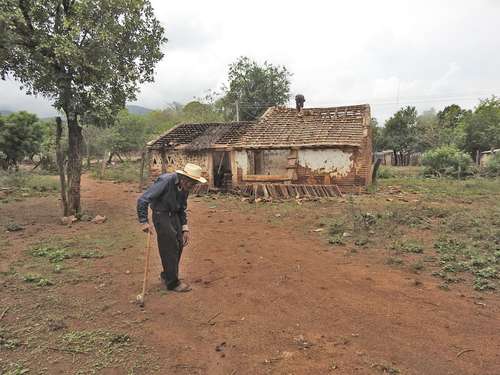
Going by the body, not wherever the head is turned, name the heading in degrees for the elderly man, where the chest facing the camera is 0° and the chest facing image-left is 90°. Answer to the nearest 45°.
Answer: approximately 315°

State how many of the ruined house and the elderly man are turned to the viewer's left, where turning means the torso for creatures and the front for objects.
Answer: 0

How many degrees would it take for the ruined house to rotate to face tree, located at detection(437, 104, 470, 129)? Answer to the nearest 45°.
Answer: approximately 135° to its left

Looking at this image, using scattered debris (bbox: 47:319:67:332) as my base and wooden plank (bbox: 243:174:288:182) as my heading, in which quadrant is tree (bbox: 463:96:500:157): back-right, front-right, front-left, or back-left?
front-right

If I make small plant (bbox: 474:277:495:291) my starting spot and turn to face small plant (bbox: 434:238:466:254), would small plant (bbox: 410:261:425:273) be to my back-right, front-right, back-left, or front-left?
front-left

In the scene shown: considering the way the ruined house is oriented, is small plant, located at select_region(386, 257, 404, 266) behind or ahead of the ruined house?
ahead

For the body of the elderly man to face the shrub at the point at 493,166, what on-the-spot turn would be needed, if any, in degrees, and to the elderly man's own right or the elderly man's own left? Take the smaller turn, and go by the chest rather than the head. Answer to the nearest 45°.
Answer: approximately 90° to the elderly man's own left

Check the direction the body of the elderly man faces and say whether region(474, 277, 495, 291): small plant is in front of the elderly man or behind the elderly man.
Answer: in front

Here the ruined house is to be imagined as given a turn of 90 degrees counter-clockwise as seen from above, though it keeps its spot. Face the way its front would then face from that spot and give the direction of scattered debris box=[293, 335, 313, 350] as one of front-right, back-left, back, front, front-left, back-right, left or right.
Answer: right

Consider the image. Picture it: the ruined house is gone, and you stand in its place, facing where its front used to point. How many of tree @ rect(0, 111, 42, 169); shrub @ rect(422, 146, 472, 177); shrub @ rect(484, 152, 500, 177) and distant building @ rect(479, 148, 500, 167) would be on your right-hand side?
1

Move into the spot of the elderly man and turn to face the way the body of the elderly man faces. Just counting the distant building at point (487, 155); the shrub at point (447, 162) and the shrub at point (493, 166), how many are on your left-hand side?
3

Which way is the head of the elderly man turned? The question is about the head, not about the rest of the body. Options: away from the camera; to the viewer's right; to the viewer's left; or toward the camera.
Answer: to the viewer's right

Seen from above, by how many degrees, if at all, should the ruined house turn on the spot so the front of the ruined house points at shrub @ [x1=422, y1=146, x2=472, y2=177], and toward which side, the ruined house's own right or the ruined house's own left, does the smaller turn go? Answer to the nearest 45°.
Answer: approximately 135° to the ruined house's own left

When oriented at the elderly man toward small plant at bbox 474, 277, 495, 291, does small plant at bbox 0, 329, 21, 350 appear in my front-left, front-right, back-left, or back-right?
back-right

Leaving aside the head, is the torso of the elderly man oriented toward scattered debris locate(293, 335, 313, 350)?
yes

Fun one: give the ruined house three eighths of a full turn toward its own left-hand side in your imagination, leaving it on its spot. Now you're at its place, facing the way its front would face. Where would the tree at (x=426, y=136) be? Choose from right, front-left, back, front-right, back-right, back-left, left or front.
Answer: front

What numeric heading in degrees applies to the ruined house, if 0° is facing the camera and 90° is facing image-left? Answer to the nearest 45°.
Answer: approximately 0°

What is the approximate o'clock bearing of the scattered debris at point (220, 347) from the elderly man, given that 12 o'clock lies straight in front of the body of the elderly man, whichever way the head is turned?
The scattered debris is roughly at 1 o'clock from the elderly man.

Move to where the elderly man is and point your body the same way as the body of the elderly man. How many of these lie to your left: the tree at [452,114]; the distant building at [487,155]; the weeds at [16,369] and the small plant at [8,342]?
2
